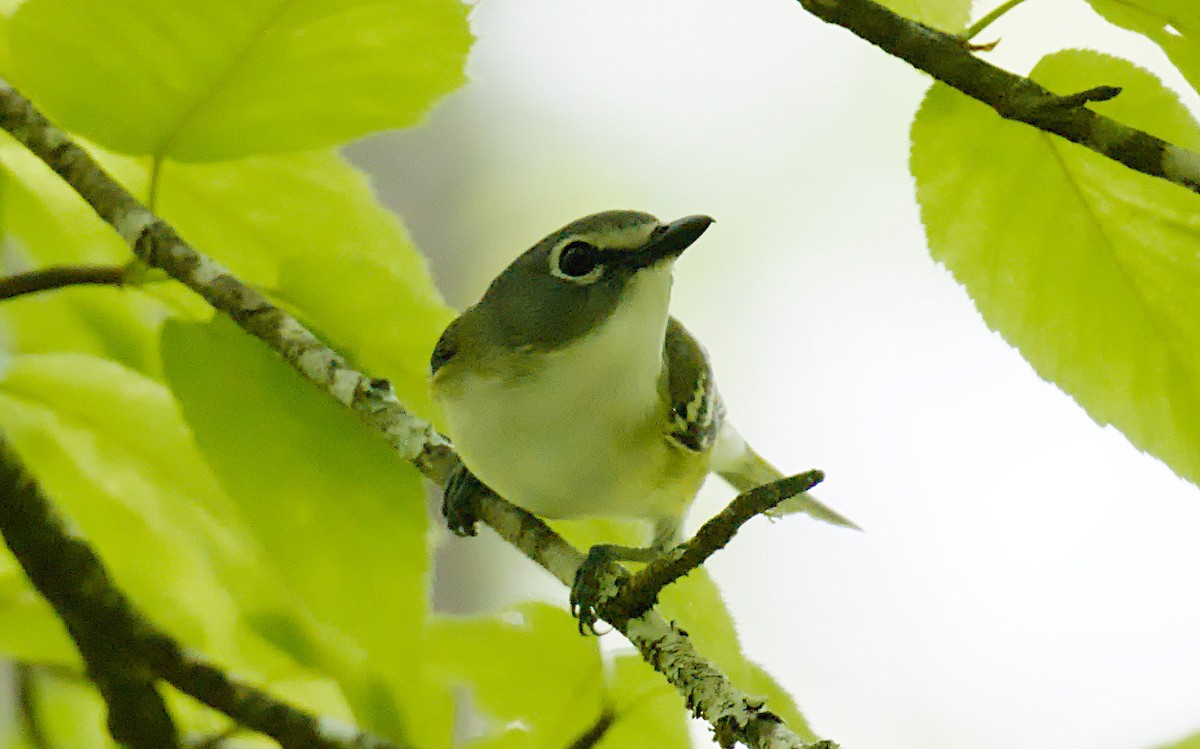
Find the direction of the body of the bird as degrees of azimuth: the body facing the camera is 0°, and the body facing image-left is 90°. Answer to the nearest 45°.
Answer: approximately 45°
